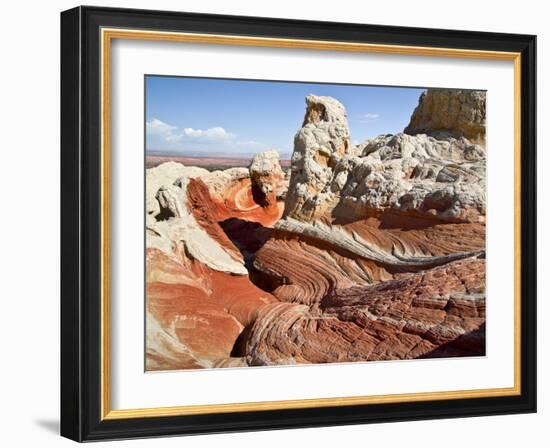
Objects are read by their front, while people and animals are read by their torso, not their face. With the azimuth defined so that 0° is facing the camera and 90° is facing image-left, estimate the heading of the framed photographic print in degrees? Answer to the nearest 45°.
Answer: approximately 315°
